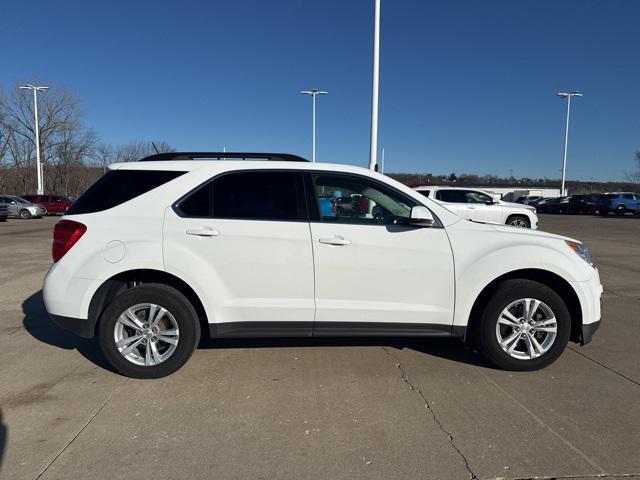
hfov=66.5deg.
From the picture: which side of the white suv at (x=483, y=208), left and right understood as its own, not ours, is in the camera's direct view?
right

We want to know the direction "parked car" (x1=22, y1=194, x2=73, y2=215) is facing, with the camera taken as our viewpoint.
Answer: facing the viewer and to the right of the viewer

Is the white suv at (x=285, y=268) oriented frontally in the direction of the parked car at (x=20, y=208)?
no

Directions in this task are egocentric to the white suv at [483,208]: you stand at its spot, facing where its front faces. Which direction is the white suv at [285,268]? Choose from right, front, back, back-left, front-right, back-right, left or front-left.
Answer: right

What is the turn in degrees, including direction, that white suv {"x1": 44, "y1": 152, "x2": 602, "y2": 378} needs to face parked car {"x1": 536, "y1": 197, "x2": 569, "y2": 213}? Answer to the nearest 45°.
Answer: approximately 45° to its left

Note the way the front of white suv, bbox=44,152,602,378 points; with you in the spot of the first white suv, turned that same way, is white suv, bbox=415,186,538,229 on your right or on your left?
on your left

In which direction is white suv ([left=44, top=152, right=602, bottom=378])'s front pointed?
to the viewer's right

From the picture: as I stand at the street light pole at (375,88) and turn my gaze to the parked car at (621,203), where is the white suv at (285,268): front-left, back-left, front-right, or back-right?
back-right

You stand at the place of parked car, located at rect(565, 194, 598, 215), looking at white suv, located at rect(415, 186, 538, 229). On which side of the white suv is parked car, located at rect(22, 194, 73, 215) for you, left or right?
right
